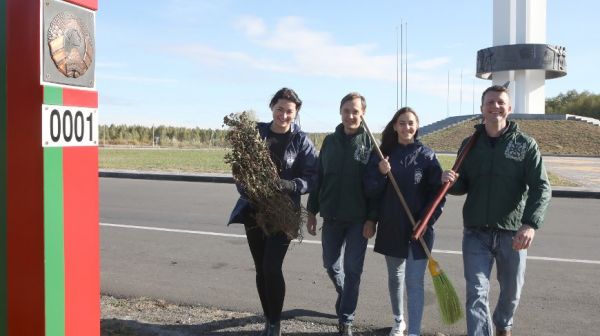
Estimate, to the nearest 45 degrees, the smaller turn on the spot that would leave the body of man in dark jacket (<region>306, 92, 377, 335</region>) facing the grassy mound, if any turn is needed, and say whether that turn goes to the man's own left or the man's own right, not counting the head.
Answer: approximately 180°

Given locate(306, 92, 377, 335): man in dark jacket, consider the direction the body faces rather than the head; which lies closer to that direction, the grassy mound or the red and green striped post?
the red and green striped post

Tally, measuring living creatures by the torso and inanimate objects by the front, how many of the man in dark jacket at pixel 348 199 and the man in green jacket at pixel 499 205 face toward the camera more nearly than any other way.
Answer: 2

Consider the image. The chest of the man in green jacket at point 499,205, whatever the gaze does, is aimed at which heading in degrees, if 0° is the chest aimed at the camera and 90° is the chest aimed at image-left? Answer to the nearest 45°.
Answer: approximately 0°

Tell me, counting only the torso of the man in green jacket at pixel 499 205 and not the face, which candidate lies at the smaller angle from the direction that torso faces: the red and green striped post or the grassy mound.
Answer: the red and green striped post

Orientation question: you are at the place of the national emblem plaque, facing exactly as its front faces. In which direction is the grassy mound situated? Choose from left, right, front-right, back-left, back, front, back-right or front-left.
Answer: left

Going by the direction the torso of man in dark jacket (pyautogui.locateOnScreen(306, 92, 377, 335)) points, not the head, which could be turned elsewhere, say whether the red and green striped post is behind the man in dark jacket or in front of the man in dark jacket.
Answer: in front

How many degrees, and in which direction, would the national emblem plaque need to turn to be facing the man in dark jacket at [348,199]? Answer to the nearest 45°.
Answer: approximately 90° to its left

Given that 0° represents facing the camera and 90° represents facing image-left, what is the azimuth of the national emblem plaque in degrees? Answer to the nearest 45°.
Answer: approximately 315°

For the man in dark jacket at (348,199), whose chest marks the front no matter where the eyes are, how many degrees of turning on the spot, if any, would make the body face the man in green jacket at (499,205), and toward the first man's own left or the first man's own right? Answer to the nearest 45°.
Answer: approximately 45° to the first man's own left

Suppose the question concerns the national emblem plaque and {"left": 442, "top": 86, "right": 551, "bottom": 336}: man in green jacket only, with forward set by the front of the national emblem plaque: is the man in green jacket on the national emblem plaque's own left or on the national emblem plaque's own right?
on the national emblem plaque's own left

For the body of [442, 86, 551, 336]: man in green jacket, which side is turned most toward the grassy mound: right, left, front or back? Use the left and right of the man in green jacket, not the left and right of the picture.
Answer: back

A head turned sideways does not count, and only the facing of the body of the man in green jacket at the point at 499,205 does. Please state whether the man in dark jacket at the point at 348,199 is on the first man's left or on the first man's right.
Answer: on the first man's right
